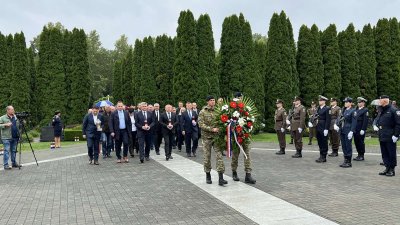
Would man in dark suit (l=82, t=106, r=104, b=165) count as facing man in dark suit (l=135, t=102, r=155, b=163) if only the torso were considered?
no

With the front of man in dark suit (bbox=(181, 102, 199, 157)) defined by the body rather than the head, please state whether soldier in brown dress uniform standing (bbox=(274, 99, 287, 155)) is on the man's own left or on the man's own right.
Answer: on the man's own left

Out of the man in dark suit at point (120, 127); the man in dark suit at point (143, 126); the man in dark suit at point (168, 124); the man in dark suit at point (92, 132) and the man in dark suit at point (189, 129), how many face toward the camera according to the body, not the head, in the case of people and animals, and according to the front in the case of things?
5

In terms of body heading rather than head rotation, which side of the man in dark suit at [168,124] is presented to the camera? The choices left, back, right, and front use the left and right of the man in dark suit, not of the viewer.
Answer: front

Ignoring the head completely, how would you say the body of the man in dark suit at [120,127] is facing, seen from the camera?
toward the camera

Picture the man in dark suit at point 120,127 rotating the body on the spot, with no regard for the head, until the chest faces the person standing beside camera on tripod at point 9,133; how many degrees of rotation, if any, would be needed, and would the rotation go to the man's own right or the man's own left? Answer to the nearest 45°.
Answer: approximately 90° to the man's own right

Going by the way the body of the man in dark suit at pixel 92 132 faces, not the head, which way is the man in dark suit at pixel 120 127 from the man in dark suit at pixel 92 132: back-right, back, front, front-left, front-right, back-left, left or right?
left

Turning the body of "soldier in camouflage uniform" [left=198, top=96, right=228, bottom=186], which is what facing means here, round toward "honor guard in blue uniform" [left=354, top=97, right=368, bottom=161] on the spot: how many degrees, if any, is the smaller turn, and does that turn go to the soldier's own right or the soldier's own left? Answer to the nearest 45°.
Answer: approximately 90° to the soldier's own left

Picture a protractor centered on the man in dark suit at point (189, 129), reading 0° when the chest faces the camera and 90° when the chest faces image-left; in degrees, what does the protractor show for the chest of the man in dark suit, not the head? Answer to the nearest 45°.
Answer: approximately 0°

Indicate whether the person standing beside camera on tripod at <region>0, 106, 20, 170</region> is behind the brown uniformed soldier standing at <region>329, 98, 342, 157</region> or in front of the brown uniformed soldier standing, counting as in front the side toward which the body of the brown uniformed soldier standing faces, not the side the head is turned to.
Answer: in front

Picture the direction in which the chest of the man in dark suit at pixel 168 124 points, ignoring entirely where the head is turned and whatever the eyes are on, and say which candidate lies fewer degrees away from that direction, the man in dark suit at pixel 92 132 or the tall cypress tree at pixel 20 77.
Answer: the man in dark suit

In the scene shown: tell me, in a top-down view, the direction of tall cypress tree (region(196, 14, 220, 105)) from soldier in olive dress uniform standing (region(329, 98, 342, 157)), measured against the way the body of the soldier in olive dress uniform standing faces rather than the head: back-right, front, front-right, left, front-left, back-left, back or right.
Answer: right

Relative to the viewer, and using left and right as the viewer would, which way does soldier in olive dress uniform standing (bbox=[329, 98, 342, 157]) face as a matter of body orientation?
facing the viewer and to the left of the viewer

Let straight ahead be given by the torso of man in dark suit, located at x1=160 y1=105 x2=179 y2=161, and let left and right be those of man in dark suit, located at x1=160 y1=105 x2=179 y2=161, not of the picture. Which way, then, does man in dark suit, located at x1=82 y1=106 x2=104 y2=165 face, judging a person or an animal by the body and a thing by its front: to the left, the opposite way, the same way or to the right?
the same way

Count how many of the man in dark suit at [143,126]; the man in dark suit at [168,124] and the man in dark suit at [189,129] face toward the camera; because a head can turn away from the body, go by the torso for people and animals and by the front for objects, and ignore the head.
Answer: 3

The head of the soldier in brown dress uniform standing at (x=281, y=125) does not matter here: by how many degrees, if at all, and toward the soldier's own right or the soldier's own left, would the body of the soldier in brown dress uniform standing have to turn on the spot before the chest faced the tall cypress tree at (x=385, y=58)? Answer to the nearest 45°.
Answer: approximately 180°

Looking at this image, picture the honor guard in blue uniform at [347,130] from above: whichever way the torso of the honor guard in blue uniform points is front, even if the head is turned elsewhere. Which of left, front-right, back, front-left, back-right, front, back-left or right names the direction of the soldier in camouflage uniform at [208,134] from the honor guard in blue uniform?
front
